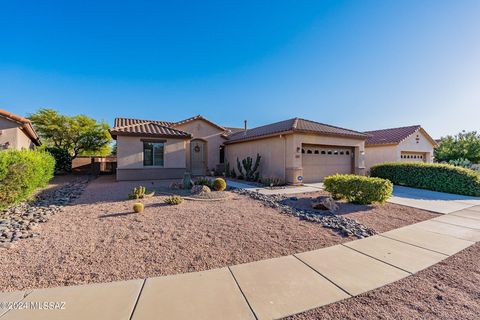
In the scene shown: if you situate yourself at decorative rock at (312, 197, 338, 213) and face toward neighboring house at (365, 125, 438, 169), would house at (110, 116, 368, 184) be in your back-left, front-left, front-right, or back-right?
front-left

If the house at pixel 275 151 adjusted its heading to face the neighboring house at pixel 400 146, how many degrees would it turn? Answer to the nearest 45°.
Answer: approximately 135° to its left

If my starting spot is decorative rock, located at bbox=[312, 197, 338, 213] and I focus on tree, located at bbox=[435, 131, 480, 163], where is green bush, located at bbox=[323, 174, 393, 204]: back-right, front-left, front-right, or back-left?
front-right

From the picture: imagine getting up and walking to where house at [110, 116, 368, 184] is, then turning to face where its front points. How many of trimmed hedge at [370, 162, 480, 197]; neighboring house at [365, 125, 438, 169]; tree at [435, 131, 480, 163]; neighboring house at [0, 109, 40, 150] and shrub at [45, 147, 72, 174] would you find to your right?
2

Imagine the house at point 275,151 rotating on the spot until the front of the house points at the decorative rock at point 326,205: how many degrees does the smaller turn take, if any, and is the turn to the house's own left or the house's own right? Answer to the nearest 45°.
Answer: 0° — it already faces it

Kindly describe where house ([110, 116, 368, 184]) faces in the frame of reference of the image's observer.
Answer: facing the viewer

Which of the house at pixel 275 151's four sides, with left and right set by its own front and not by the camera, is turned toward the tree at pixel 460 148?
left

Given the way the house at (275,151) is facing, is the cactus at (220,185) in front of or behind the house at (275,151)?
in front

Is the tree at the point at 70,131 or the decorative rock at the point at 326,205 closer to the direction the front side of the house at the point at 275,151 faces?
the decorative rock

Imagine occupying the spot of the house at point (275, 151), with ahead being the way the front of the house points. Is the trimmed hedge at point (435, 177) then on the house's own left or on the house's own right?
on the house's own left

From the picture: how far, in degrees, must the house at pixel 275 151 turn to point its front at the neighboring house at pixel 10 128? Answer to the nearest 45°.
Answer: approximately 90° to its right

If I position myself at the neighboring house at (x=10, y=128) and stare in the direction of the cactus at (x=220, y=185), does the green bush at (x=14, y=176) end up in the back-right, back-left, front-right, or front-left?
front-right

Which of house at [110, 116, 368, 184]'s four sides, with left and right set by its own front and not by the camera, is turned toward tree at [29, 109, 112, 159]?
right

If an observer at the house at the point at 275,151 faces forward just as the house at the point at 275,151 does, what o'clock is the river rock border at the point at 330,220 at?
The river rock border is roughly at 12 o'clock from the house.

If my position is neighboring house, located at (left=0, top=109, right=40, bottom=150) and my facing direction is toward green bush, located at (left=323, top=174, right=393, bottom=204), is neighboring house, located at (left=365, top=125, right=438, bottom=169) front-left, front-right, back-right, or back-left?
front-left

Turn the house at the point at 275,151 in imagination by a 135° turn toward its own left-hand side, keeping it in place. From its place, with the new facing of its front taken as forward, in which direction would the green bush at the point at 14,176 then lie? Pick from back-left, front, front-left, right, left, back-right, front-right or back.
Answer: back
